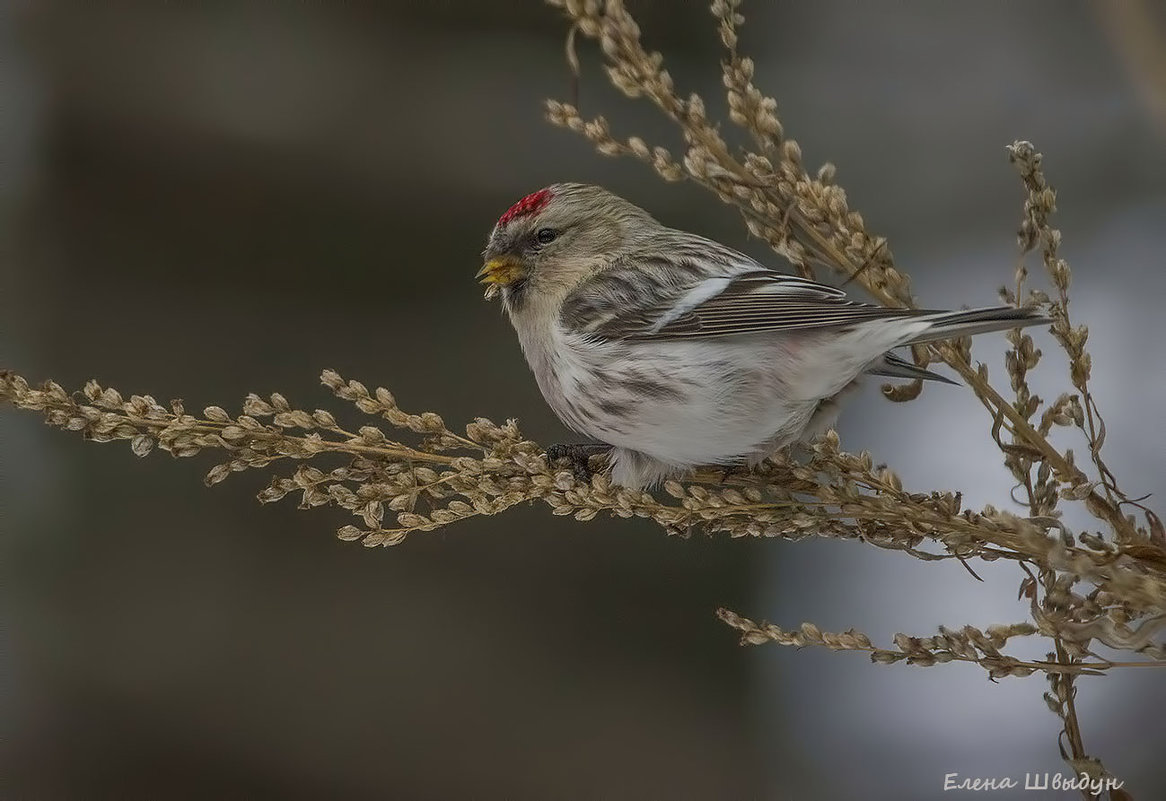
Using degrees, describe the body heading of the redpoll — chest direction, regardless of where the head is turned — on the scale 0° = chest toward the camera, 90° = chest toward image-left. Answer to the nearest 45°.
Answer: approximately 90°
